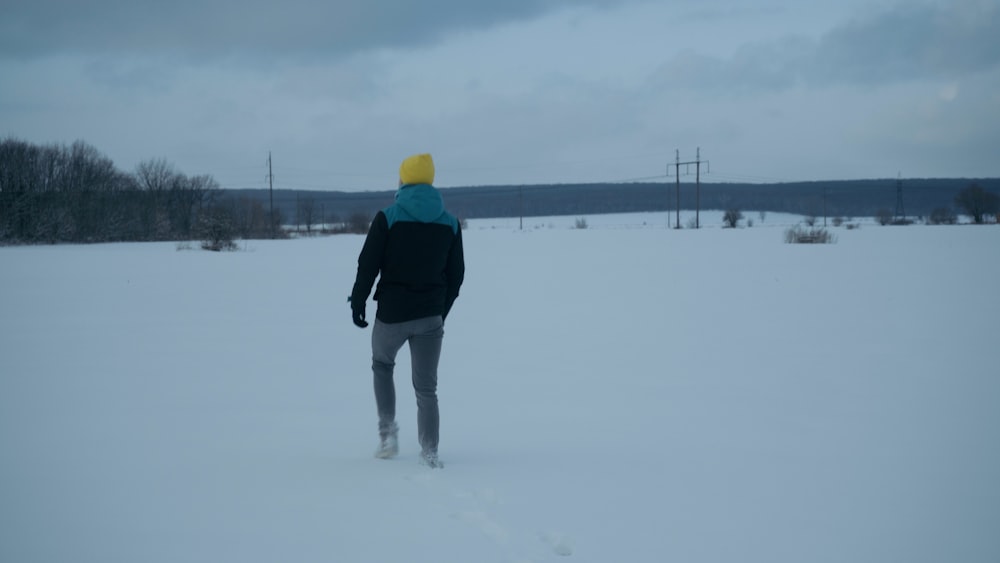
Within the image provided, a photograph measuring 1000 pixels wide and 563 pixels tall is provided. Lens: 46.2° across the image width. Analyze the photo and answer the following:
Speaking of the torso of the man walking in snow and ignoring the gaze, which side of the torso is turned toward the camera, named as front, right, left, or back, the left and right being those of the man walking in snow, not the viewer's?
back
